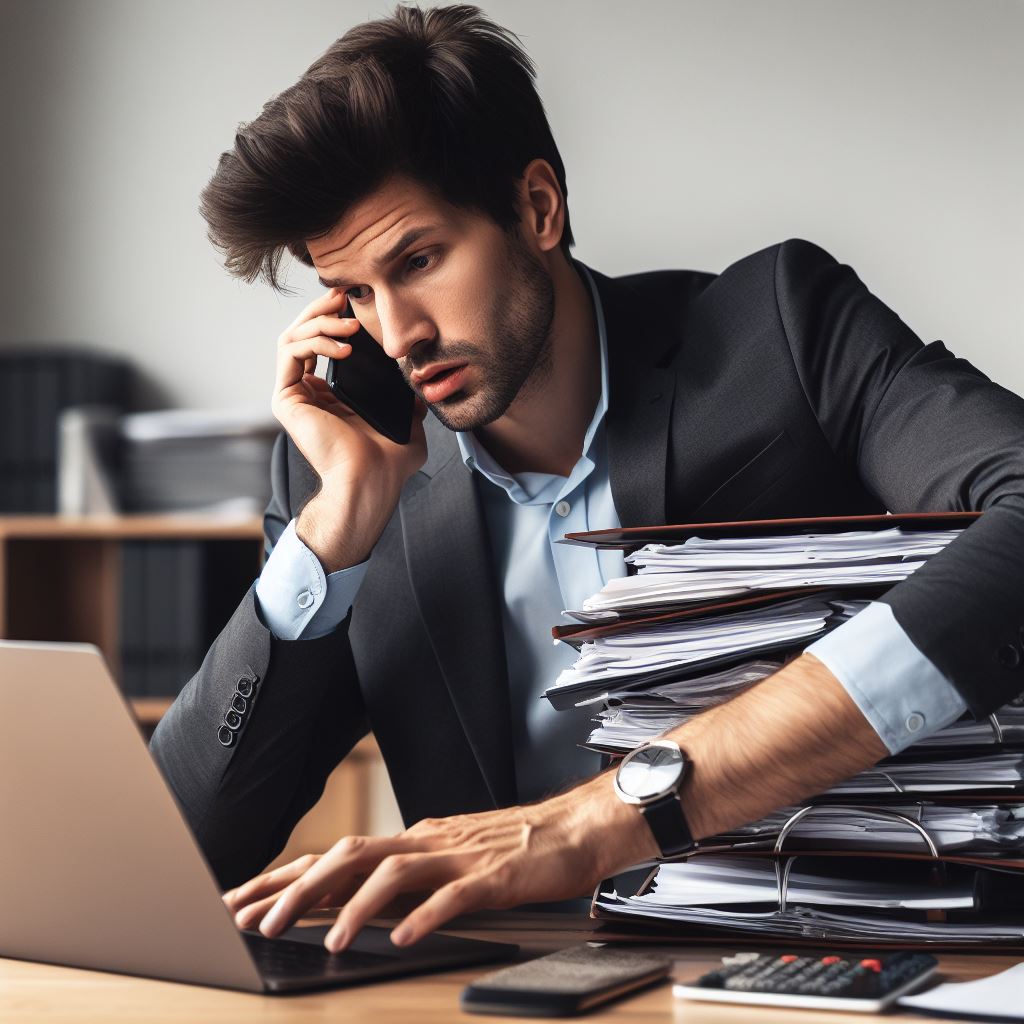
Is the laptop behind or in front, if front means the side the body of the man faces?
in front

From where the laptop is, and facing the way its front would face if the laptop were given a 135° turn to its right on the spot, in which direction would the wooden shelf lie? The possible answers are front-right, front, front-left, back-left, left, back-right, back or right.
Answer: back

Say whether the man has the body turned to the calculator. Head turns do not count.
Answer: no

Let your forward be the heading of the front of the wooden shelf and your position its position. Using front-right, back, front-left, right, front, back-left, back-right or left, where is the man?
front

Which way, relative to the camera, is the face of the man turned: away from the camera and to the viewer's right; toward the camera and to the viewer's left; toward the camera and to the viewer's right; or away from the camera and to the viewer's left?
toward the camera and to the viewer's left

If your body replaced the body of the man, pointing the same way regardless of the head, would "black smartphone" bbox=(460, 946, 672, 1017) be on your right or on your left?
on your left

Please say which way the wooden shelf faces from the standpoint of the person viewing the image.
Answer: facing the viewer

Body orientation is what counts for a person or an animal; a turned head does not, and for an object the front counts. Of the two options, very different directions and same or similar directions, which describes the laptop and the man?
very different directions

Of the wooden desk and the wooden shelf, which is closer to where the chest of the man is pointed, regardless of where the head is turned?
the wooden desk

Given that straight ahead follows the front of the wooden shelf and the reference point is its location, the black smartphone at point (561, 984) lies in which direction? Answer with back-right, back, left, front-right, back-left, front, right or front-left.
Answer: front

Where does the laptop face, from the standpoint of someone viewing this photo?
facing away from the viewer and to the right of the viewer

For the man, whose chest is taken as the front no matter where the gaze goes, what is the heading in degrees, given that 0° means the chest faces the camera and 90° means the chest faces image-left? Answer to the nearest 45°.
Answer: approximately 45°
